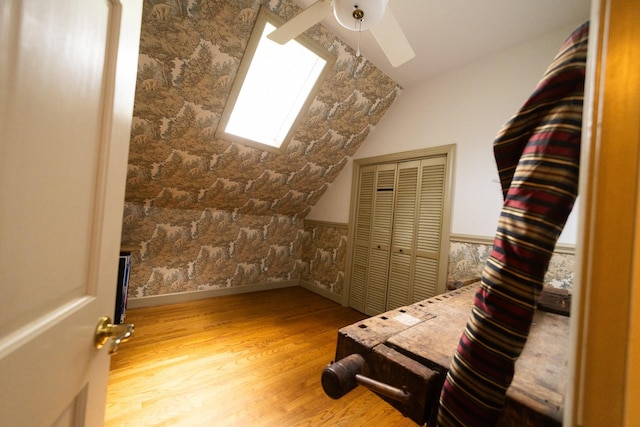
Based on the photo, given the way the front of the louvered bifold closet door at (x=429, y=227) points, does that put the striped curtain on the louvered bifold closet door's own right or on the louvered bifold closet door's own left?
on the louvered bifold closet door's own left

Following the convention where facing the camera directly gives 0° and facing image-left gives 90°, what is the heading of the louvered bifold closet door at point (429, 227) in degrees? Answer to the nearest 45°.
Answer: approximately 45°

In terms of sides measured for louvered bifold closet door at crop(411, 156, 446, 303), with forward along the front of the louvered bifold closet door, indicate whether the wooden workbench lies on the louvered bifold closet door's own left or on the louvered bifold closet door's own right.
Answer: on the louvered bifold closet door's own left

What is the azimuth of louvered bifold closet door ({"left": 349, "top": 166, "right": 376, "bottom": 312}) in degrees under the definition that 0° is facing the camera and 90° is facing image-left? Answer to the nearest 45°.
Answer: approximately 45°

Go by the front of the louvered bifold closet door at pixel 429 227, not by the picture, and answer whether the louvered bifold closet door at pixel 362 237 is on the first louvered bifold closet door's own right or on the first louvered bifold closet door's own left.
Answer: on the first louvered bifold closet door's own right

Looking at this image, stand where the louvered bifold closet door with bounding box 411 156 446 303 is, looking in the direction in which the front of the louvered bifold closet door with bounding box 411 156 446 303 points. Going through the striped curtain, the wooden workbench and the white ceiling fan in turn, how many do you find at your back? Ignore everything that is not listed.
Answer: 0

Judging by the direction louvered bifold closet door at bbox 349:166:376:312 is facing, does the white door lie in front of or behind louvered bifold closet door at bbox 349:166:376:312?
in front

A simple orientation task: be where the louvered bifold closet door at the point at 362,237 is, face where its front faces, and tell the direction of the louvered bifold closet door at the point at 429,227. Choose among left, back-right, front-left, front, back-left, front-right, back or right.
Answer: left

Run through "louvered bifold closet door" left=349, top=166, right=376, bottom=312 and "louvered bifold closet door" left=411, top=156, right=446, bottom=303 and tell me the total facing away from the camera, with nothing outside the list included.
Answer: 0

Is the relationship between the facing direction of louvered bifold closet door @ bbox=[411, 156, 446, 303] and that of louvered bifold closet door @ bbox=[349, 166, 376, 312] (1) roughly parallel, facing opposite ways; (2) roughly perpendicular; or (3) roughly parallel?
roughly parallel

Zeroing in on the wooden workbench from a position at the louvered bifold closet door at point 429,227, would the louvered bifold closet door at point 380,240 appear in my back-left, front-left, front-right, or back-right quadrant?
back-right

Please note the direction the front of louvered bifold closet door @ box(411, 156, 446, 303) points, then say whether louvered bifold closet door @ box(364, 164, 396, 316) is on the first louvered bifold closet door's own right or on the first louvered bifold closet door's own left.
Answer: on the first louvered bifold closet door's own right

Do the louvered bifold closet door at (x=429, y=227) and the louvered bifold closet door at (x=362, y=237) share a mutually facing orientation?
no

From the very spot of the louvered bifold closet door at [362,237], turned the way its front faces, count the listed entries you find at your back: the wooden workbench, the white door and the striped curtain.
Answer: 0

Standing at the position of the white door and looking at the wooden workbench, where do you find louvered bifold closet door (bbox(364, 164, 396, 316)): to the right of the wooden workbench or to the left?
left

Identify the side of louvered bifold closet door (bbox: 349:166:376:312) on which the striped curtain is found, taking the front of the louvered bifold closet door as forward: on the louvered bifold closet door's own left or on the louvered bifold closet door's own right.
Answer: on the louvered bifold closet door's own left
